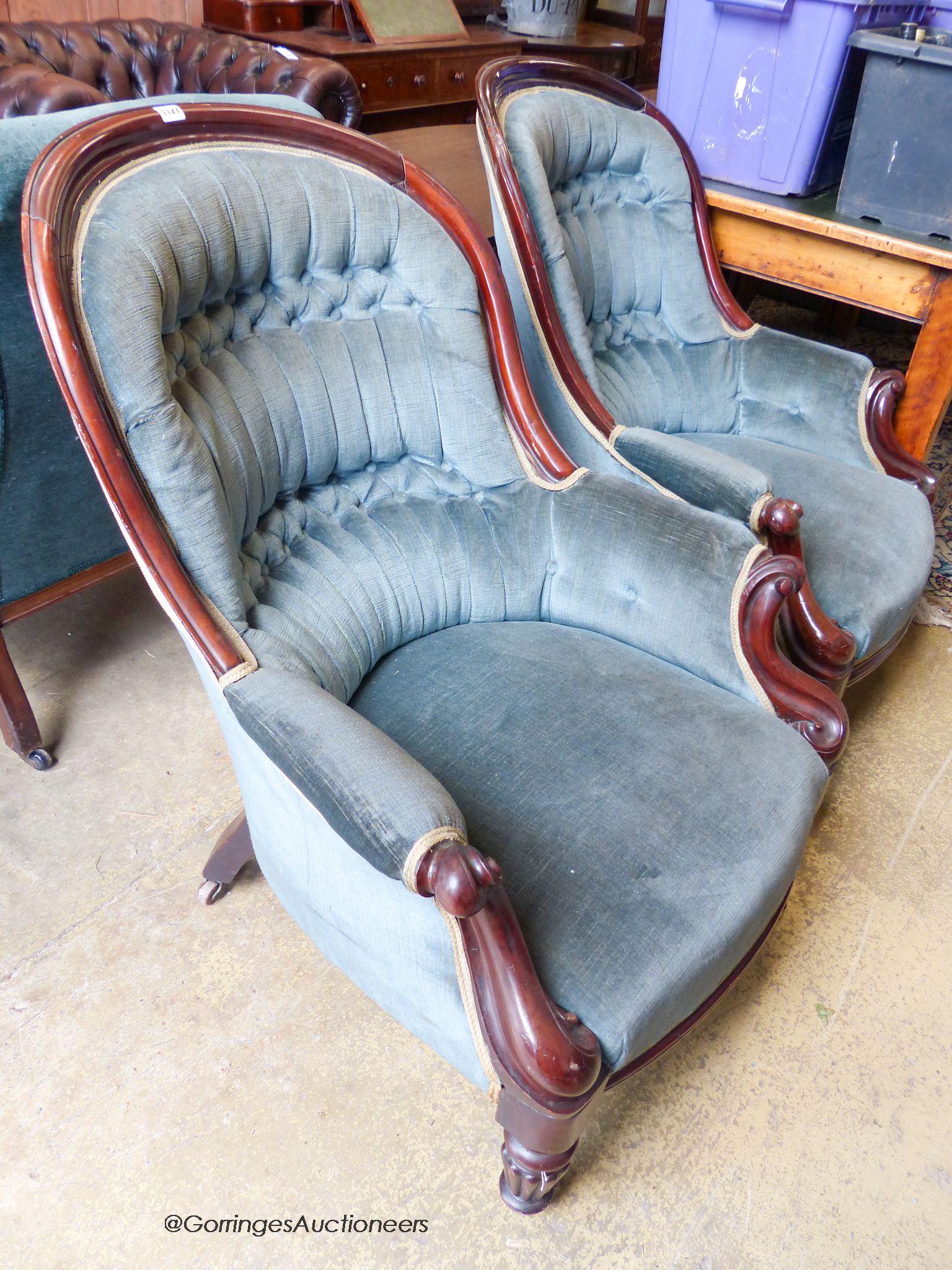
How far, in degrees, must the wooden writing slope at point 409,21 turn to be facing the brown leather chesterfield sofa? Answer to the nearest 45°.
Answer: approximately 45° to its right

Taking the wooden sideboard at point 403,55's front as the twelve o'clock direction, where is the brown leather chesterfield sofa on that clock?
The brown leather chesterfield sofa is roughly at 2 o'clock from the wooden sideboard.

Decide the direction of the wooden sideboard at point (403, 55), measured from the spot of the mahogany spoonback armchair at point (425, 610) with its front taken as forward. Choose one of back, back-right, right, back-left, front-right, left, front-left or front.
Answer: back-left

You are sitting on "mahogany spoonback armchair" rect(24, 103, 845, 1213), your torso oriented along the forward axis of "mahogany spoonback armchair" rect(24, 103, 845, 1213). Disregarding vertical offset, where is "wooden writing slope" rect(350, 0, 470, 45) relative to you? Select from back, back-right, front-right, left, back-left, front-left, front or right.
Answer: back-left

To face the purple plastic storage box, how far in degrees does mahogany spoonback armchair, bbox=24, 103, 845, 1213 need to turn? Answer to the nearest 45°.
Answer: approximately 90° to its left

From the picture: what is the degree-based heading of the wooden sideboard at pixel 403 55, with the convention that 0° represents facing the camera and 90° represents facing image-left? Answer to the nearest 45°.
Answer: approximately 0°

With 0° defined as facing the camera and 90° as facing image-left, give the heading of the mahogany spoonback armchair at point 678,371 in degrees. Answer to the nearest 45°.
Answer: approximately 315°

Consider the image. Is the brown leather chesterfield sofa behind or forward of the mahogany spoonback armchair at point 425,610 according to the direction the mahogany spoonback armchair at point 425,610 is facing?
behind
